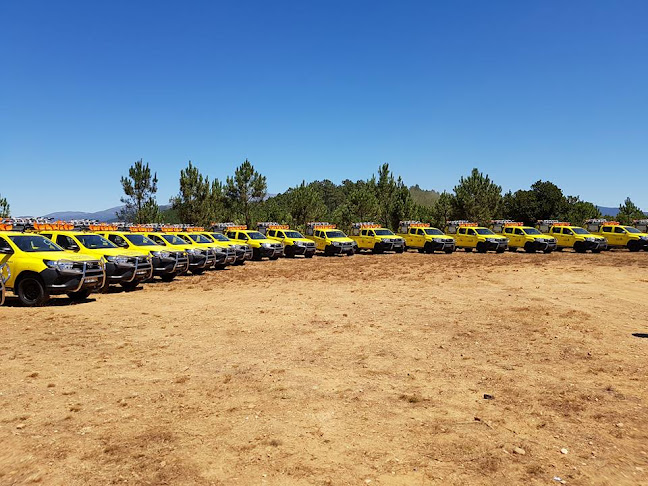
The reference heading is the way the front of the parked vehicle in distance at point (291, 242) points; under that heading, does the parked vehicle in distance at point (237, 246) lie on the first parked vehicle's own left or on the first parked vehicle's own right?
on the first parked vehicle's own right

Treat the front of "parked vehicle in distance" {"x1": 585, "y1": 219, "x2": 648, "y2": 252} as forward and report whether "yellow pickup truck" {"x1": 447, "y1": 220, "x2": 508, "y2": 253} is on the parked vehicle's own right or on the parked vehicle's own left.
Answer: on the parked vehicle's own right

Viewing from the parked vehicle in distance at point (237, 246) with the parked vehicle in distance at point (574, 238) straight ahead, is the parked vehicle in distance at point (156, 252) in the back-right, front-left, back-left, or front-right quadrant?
back-right

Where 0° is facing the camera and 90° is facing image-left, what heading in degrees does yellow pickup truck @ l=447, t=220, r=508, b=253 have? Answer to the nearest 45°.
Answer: approximately 315°

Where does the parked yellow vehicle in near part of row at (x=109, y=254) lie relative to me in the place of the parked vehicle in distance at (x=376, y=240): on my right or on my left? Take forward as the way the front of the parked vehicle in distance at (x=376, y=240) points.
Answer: on my right

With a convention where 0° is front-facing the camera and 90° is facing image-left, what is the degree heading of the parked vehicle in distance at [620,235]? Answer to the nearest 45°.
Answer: approximately 315°

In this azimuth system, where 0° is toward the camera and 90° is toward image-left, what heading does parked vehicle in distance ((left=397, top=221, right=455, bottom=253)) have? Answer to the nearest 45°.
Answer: approximately 315°

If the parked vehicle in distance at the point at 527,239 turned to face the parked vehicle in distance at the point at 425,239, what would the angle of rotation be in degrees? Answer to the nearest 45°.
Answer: approximately 135° to its right

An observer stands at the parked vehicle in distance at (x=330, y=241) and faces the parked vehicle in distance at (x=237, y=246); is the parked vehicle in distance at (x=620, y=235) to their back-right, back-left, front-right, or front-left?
back-left

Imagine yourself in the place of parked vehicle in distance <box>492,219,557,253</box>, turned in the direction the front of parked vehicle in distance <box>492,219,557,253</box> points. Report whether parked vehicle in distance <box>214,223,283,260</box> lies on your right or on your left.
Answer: on your right
